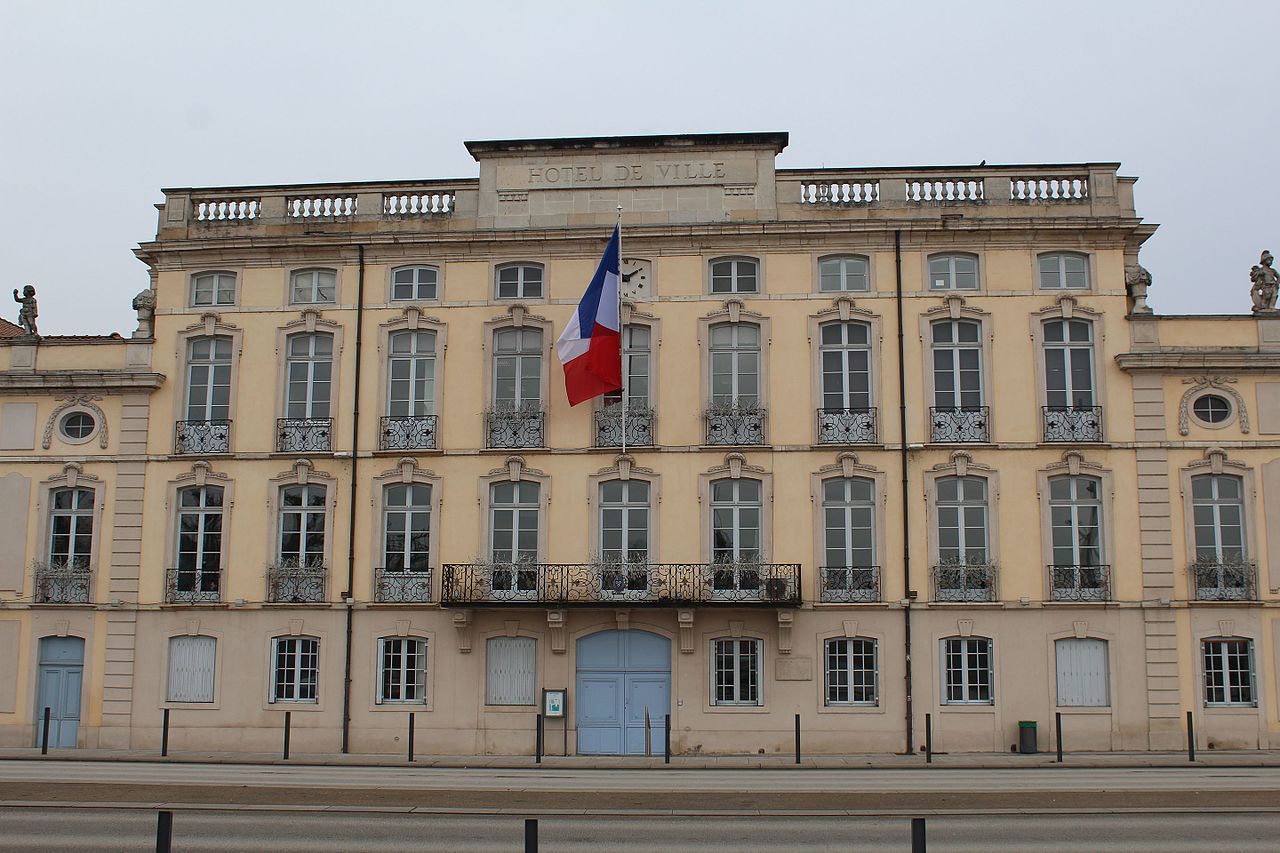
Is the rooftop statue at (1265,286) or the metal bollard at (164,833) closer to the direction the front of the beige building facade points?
the metal bollard

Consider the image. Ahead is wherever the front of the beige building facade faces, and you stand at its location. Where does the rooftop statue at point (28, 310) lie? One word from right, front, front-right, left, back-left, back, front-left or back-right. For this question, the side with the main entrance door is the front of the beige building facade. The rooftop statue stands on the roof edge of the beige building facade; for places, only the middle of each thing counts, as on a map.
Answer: right

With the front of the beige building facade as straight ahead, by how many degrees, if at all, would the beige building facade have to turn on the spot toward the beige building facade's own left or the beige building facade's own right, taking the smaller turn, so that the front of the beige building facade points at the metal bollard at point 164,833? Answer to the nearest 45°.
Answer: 0° — it already faces it

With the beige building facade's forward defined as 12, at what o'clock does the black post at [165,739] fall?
The black post is roughly at 3 o'clock from the beige building facade.

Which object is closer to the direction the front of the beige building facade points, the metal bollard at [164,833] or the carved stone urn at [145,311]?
the metal bollard

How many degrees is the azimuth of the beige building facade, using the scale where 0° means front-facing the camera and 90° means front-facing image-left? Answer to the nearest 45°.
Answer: approximately 0°

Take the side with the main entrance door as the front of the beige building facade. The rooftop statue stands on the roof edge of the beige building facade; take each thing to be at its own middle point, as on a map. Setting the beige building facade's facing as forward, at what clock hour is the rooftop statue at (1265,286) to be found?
The rooftop statue is roughly at 9 o'clock from the beige building facade.

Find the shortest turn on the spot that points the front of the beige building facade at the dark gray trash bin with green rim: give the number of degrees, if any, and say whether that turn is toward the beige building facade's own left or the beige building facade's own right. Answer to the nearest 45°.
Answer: approximately 90° to the beige building facade's own left
